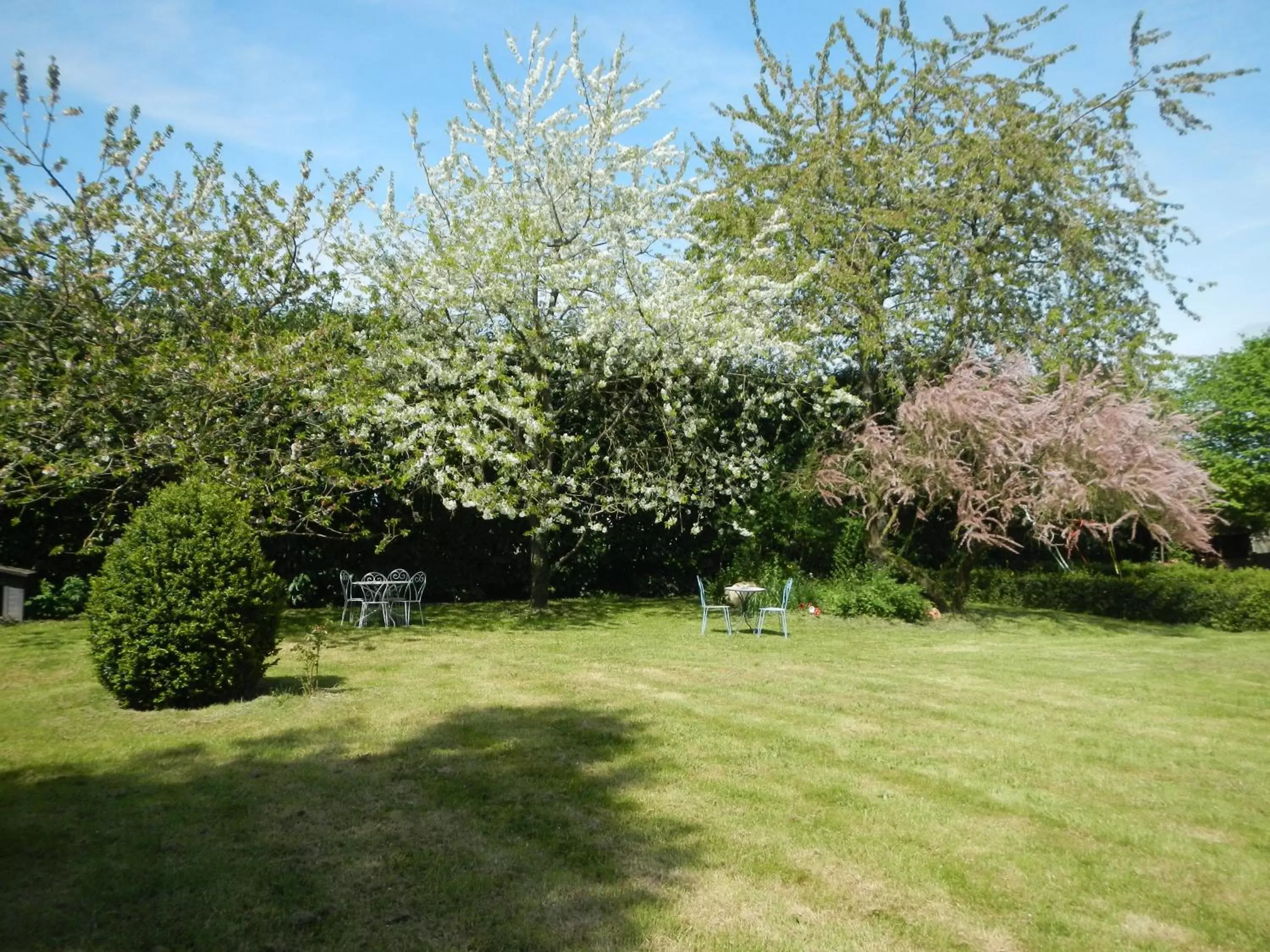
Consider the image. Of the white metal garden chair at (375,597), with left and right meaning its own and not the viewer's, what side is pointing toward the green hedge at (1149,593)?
right

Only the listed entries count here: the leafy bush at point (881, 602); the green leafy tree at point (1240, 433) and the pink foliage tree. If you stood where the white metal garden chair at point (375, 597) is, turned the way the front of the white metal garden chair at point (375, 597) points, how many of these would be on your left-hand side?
0

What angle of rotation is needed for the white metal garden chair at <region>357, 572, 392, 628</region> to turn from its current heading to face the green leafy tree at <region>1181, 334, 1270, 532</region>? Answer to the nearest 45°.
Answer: approximately 90° to its right

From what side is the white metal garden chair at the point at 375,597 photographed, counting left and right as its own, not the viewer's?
back

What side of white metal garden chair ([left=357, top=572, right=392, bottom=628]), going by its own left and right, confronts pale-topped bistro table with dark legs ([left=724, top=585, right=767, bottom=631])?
right

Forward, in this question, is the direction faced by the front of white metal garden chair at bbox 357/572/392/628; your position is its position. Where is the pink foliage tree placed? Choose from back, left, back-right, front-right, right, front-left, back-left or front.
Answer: right

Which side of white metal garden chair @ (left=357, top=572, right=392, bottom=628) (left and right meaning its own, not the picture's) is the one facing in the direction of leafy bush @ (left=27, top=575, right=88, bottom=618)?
left

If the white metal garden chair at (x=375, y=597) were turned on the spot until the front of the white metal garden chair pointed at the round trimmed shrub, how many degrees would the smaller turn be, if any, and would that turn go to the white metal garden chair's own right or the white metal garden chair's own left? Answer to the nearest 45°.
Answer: approximately 180°

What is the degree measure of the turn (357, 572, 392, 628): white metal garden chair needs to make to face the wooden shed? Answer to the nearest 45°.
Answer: approximately 90° to its left

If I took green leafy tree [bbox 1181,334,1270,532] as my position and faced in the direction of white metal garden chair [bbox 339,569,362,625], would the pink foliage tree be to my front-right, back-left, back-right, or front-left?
front-left

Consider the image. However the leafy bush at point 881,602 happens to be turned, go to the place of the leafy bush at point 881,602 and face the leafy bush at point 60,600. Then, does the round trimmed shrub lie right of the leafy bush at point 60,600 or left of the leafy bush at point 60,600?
left

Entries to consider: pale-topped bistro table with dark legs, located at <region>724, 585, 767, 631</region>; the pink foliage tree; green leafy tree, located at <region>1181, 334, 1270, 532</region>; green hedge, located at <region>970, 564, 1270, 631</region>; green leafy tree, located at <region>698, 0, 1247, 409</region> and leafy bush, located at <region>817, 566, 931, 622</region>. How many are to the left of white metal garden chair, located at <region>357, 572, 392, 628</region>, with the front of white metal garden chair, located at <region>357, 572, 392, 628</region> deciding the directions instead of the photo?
0

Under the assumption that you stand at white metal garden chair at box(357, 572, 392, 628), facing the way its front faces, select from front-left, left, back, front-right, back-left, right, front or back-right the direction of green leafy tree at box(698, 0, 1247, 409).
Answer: right
